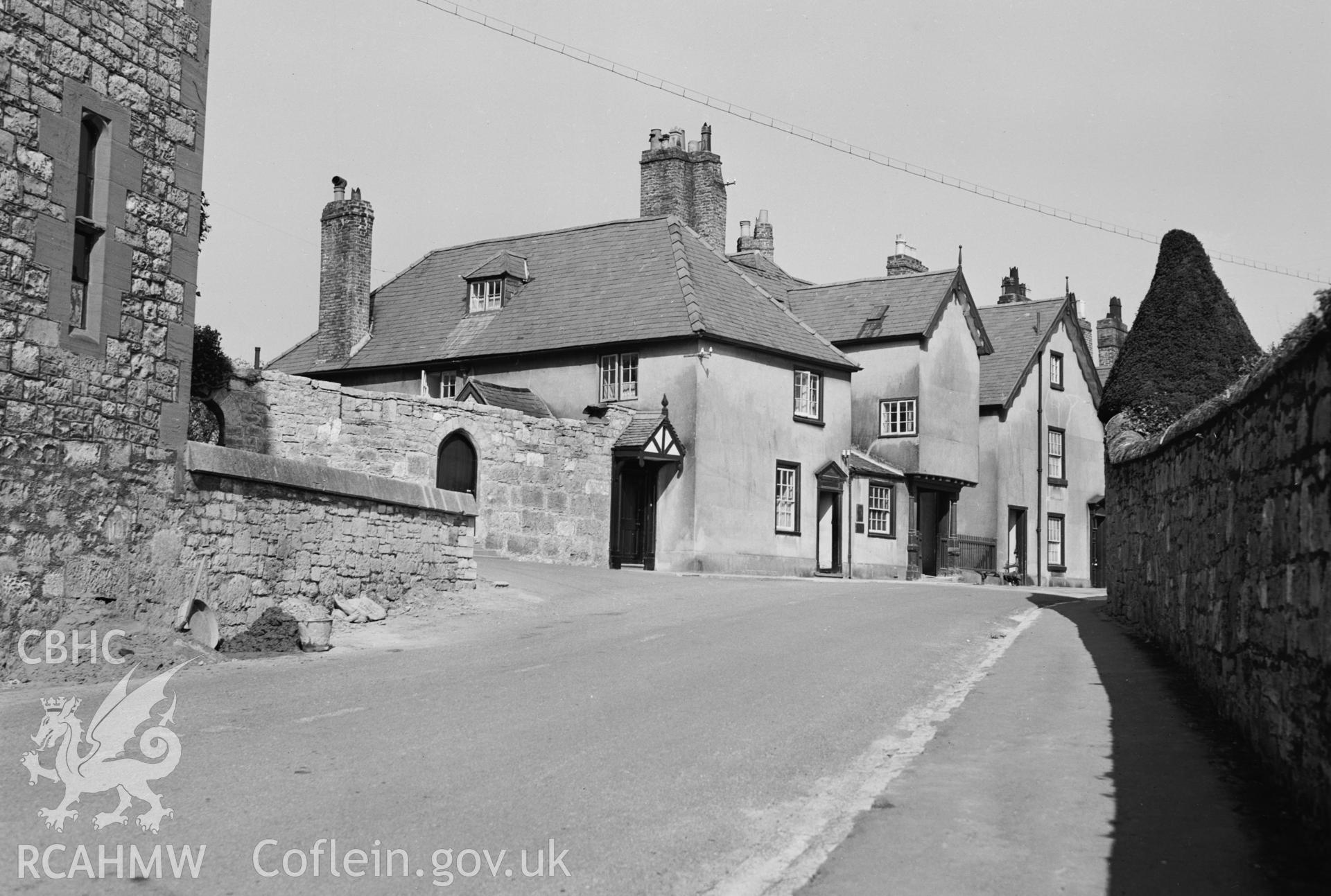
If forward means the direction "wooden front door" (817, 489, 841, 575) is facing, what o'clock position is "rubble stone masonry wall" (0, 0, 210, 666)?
The rubble stone masonry wall is roughly at 2 o'clock from the wooden front door.

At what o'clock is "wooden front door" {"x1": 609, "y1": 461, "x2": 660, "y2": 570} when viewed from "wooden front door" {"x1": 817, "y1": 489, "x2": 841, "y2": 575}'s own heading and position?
"wooden front door" {"x1": 609, "y1": 461, "x2": 660, "y2": 570} is roughly at 3 o'clock from "wooden front door" {"x1": 817, "y1": 489, "x2": 841, "y2": 575}.

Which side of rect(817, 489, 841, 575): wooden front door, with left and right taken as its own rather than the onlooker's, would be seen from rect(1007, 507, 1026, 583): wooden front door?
left

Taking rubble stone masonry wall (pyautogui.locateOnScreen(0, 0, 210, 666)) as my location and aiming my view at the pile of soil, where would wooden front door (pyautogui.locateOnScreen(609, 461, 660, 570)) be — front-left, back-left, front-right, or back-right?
front-left

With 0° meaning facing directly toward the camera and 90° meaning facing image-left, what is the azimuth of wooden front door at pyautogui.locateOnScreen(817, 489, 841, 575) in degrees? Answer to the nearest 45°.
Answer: approximately 315°

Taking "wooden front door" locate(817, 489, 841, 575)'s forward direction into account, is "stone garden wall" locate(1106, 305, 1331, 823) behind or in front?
in front

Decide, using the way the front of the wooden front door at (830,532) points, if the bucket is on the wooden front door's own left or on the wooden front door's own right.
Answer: on the wooden front door's own right

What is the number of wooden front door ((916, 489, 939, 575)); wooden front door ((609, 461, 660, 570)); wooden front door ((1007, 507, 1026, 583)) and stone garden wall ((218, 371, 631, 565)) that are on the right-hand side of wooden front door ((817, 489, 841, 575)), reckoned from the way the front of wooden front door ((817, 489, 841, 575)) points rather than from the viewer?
2

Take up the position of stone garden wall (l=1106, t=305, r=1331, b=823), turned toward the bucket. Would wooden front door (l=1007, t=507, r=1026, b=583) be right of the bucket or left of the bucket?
right

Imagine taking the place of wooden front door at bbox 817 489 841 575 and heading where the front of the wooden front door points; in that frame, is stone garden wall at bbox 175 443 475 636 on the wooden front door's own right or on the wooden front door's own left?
on the wooden front door's own right

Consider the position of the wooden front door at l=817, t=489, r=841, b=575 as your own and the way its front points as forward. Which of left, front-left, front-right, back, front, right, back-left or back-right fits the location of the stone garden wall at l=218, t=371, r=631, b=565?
right

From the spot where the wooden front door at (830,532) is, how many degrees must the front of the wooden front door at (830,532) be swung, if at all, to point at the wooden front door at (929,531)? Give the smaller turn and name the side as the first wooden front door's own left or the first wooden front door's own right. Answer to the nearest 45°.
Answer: approximately 90° to the first wooden front door's own left
